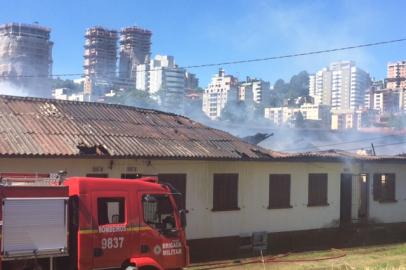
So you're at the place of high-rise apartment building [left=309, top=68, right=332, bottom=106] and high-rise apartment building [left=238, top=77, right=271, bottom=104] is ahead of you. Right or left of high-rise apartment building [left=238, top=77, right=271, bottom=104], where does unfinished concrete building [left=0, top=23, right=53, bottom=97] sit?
left

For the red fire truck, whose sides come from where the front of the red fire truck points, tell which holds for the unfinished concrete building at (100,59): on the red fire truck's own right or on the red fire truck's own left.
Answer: on the red fire truck's own left

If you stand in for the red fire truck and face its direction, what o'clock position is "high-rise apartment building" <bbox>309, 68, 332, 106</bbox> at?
The high-rise apartment building is roughly at 10 o'clock from the red fire truck.

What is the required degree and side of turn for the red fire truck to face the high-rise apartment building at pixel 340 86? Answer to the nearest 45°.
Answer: approximately 45° to its left

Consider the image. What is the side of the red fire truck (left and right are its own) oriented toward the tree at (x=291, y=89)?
left

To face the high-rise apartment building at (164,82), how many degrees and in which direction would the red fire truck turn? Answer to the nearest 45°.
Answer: approximately 90° to its left

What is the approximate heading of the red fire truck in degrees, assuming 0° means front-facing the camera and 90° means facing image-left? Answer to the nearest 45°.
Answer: approximately 270°

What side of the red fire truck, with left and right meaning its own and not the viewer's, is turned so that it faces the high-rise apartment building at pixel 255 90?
left

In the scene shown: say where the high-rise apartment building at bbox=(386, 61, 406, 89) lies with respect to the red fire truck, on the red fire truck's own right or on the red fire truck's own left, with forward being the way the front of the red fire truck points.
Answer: on the red fire truck's own left
